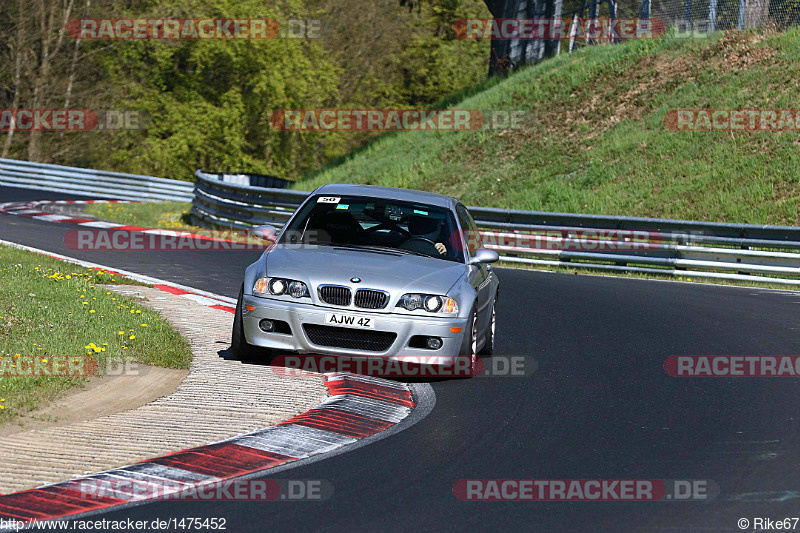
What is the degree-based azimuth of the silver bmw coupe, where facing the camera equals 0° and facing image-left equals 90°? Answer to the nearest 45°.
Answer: approximately 0°

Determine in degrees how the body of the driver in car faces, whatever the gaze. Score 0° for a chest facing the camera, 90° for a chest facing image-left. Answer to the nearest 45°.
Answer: approximately 0°

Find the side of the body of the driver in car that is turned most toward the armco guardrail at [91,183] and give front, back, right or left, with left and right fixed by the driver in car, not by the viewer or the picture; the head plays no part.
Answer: back

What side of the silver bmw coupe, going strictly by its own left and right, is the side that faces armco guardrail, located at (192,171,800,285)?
back

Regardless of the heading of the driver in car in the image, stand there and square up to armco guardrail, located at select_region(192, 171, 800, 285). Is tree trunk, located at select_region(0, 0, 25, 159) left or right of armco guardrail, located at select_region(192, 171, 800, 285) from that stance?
left

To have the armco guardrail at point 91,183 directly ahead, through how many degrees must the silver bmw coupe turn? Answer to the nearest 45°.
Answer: approximately 180°

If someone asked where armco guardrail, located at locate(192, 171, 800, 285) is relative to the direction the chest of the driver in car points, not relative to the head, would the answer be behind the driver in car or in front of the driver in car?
behind
